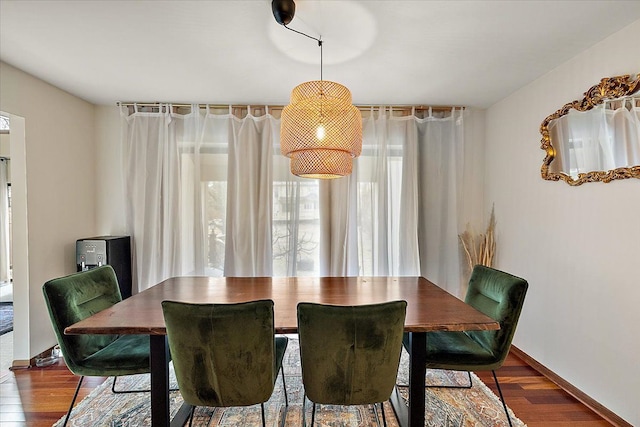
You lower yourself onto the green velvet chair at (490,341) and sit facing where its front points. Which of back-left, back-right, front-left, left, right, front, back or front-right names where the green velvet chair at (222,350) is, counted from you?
front

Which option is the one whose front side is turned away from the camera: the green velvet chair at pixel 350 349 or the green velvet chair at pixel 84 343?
the green velvet chair at pixel 350 349

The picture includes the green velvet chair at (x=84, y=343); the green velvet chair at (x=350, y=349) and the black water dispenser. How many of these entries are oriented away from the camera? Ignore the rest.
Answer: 1

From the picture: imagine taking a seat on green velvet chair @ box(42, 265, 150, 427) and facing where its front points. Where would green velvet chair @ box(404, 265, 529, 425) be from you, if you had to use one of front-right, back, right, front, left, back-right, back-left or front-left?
front

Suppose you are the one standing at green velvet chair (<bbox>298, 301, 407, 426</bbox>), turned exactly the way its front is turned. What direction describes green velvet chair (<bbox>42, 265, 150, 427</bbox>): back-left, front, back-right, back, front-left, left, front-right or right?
left

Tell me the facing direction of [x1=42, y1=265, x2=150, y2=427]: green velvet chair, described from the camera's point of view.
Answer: facing the viewer and to the right of the viewer

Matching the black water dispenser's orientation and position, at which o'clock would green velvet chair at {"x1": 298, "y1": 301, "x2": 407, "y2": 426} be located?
The green velvet chair is roughly at 10 o'clock from the black water dispenser.

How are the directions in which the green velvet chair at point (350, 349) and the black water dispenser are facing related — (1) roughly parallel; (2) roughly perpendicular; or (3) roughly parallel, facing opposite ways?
roughly parallel, facing opposite ways

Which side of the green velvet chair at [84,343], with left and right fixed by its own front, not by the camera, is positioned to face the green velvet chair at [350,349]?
front

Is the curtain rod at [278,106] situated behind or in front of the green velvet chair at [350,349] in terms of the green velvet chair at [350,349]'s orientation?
in front

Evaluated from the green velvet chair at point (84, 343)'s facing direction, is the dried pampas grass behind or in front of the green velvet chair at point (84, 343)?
in front

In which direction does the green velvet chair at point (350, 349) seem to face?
away from the camera

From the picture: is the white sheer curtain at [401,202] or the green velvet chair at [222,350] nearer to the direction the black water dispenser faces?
the green velvet chair

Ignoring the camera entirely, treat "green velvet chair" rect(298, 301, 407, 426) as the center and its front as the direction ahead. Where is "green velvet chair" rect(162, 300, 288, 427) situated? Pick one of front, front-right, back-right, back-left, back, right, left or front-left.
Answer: left

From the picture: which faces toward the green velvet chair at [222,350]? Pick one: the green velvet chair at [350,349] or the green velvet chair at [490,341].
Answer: the green velvet chair at [490,341]

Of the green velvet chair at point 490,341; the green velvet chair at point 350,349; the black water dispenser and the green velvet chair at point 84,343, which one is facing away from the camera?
the green velvet chair at point 350,349

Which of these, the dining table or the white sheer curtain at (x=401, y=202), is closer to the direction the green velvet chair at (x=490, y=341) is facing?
the dining table

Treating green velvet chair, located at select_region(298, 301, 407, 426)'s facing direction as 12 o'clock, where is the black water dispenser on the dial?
The black water dispenser is roughly at 10 o'clock from the green velvet chair.

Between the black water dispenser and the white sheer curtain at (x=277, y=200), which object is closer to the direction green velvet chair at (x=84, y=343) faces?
the white sheer curtain

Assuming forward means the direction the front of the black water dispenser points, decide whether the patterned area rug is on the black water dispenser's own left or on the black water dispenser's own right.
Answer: on the black water dispenser's own left
